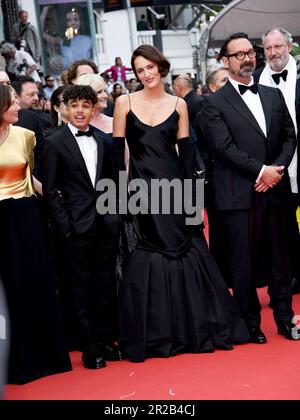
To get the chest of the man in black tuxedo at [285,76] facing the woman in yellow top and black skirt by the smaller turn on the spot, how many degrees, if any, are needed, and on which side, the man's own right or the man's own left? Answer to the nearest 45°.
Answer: approximately 45° to the man's own right

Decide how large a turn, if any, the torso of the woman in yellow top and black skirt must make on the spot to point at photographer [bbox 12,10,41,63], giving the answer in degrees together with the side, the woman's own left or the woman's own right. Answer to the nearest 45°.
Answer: approximately 180°

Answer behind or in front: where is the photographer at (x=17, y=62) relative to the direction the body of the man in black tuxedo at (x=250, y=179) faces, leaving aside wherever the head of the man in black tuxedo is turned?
behind

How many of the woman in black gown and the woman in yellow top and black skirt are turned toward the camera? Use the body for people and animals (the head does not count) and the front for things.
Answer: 2

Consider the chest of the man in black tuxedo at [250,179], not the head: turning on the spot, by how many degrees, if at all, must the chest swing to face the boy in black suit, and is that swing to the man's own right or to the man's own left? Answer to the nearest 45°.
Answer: approximately 135° to the man's own right

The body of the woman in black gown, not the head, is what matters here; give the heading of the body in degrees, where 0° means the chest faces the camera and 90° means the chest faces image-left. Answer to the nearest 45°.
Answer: approximately 0°
